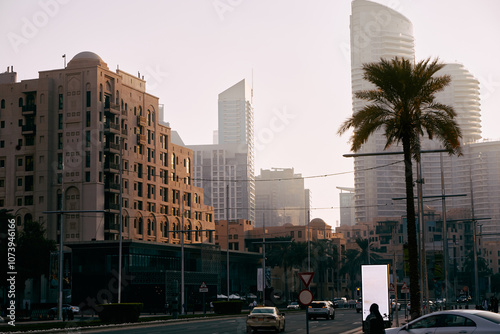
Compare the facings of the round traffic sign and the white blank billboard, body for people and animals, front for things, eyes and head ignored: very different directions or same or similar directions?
same or similar directions

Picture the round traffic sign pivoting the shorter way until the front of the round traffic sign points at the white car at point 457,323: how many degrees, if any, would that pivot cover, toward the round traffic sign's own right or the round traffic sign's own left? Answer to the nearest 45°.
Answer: approximately 45° to the round traffic sign's own left

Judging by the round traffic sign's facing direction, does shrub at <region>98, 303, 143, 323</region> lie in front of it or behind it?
behind

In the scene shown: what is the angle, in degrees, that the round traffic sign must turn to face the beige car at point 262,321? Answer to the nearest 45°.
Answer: approximately 180°

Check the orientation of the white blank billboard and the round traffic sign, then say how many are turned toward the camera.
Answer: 2

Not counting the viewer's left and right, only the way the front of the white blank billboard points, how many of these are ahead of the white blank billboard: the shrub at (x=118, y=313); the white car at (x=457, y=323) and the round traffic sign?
2

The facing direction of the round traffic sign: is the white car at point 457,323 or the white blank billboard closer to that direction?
the white car

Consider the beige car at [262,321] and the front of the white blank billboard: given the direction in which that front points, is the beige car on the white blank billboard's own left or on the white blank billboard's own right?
on the white blank billboard's own right

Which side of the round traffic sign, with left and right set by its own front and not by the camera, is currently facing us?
front

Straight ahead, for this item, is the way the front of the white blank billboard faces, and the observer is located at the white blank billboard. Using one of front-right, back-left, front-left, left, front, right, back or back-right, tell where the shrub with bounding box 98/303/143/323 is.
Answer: back-right
